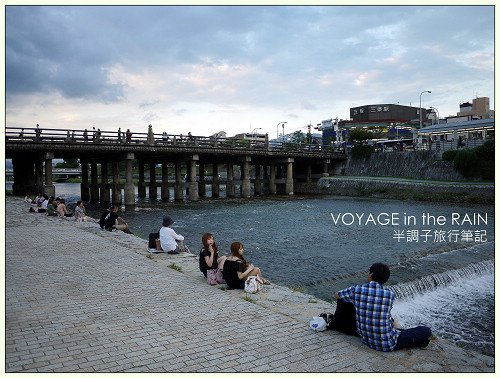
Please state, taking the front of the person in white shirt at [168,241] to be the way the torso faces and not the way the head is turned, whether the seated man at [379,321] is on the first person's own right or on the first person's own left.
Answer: on the first person's own right

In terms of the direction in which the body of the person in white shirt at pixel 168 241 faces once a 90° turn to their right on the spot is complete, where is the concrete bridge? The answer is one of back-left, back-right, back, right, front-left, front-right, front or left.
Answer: back-left

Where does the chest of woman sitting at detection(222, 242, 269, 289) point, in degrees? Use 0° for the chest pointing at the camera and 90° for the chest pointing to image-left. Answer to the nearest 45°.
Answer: approximately 225°

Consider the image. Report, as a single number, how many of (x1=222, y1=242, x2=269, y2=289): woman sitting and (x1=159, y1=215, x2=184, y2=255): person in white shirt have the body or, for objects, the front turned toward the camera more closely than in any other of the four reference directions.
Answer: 0

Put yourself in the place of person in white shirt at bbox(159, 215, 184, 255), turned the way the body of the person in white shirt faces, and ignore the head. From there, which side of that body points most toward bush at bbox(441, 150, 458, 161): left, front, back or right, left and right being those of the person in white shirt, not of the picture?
front

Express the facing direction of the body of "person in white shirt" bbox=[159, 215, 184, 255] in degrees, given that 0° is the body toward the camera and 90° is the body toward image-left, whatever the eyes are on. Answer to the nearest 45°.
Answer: approximately 225°

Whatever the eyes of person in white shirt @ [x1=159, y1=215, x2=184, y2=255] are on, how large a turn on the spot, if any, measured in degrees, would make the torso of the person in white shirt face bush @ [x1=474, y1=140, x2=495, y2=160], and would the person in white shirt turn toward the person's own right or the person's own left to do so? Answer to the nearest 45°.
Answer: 0° — they already face it

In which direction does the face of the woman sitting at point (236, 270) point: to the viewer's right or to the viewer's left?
to the viewer's right

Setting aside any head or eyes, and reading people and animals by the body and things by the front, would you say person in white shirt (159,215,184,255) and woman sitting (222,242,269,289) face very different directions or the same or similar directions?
same or similar directions

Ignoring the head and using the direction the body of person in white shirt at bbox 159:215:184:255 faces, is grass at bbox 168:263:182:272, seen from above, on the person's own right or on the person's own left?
on the person's own right

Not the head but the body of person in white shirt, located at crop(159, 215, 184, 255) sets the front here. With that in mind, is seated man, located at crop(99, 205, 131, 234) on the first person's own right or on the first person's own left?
on the first person's own left
